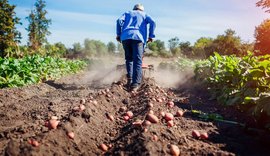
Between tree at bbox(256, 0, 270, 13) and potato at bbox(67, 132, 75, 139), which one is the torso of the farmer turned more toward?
the tree

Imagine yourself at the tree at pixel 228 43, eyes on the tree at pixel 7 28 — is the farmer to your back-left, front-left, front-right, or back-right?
front-left

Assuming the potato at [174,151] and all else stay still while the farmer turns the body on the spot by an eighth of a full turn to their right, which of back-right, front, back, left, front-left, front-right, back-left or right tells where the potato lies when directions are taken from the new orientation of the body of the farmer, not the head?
back-right

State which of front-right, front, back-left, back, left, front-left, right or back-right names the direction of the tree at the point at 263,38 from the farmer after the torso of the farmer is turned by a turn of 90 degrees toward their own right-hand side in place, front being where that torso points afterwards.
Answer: front-left

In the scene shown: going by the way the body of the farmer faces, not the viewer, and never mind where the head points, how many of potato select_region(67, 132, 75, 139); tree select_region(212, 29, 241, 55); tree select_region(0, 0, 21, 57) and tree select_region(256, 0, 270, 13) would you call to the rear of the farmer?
1

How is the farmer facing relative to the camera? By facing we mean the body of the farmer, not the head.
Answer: away from the camera

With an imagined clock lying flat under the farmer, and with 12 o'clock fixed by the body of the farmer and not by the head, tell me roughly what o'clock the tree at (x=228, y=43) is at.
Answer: The tree is roughly at 1 o'clock from the farmer.

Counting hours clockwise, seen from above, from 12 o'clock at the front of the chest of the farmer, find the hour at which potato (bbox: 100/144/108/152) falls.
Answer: The potato is roughly at 6 o'clock from the farmer.

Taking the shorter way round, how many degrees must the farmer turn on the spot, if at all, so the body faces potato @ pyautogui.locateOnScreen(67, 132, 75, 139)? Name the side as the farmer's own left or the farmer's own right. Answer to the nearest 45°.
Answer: approximately 180°

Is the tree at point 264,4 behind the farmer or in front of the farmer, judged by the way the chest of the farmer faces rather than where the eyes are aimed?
in front

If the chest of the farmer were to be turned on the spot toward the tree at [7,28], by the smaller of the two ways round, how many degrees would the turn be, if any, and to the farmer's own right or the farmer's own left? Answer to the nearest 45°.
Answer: approximately 45° to the farmer's own left

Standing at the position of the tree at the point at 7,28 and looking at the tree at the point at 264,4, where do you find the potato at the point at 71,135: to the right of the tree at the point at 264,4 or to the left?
right
